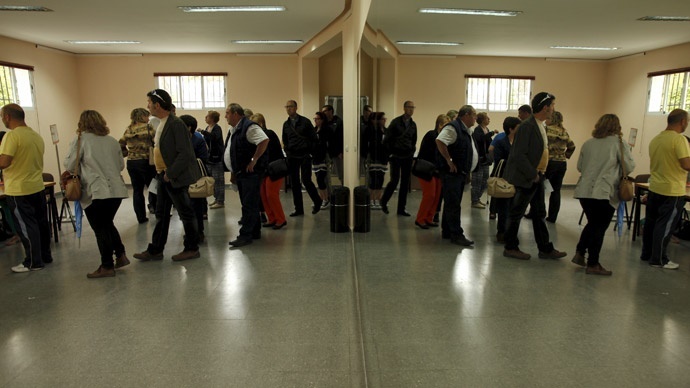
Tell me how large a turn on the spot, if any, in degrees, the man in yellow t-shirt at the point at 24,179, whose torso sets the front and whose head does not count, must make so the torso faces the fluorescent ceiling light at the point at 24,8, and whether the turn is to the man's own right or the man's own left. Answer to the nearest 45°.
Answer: approximately 45° to the man's own right

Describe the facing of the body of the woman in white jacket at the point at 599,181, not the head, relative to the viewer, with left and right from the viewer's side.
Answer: facing away from the viewer and to the right of the viewer

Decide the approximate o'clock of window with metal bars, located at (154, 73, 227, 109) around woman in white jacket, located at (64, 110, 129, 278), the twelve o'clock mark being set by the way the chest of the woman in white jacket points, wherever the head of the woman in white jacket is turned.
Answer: The window with metal bars is roughly at 2 o'clock from the woman in white jacket.

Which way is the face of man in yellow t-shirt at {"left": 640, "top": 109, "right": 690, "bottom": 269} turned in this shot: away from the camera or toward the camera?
away from the camera
